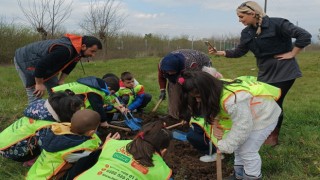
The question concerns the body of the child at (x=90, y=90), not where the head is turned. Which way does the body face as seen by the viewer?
to the viewer's right

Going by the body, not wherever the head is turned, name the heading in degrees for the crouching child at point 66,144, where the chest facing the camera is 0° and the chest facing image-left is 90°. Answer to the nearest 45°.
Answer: approximately 225°

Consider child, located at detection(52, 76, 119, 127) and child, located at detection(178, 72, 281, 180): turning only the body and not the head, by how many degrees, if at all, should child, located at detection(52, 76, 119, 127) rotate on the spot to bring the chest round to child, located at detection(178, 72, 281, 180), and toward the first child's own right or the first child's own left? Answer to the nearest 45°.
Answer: approximately 45° to the first child's own right

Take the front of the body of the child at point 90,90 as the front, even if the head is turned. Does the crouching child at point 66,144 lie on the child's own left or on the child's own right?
on the child's own right

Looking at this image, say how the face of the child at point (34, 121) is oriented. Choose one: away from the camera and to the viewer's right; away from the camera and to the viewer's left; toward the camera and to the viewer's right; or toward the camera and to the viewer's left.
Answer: away from the camera and to the viewer's right

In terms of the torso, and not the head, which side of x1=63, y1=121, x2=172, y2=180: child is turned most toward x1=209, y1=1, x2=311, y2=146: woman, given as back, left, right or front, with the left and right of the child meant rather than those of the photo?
front

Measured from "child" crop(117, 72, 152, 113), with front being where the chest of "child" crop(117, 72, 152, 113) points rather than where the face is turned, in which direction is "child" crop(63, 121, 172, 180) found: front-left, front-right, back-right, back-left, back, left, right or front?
front-right

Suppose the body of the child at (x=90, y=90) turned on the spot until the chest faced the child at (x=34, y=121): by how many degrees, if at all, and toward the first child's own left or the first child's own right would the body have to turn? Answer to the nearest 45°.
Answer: approximately 135° to the first child's own right

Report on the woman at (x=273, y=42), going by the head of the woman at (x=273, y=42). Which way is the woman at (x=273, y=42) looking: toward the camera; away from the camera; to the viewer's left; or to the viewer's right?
to the viewer's left

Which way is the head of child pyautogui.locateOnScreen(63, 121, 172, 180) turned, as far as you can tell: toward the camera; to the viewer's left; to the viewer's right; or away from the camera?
away from the camera

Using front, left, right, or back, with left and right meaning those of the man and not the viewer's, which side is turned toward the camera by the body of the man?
right

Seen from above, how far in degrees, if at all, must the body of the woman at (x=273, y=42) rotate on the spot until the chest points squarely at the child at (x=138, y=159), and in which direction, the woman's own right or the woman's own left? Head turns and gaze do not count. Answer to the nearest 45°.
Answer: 0° — they already face them

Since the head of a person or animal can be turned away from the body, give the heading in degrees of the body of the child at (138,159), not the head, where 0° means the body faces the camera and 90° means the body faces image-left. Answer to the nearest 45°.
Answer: approximately 225°
